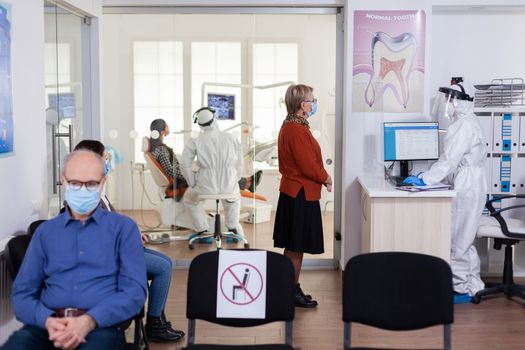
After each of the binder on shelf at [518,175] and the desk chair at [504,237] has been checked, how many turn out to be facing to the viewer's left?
1

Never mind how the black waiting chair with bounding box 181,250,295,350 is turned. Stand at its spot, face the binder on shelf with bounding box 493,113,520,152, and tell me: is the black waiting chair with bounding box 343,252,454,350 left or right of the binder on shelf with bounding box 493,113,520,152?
right

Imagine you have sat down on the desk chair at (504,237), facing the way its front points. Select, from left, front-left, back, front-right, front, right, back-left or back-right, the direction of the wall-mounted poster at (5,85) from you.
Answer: front-left

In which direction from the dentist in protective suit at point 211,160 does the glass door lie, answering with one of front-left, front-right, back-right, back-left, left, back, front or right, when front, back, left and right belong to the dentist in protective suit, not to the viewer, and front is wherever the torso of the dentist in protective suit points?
back-left

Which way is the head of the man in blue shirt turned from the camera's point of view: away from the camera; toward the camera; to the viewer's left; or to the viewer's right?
toward the camera

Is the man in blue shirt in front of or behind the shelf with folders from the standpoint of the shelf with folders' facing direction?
in front

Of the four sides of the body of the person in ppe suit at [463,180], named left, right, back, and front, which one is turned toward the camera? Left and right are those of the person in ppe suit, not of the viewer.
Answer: left

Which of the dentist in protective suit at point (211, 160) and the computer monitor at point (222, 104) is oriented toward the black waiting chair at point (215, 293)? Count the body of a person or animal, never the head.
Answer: the computer monitor

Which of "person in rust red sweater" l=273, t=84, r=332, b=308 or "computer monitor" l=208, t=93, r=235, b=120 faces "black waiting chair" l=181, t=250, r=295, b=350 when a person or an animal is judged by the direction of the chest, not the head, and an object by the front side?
the computer monitor

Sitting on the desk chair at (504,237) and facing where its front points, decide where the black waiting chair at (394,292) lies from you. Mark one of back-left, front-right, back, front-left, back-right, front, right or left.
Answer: left

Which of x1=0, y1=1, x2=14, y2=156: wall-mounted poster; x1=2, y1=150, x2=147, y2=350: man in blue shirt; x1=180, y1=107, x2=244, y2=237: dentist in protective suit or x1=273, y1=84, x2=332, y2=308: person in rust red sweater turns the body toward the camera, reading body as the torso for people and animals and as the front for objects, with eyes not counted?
the man in blue shirt

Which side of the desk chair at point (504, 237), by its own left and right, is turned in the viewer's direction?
left

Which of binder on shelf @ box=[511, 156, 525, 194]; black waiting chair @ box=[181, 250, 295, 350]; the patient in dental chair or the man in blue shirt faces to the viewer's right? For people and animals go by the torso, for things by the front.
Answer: the patient in dental chair

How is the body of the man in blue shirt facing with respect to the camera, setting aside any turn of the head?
toward the camera

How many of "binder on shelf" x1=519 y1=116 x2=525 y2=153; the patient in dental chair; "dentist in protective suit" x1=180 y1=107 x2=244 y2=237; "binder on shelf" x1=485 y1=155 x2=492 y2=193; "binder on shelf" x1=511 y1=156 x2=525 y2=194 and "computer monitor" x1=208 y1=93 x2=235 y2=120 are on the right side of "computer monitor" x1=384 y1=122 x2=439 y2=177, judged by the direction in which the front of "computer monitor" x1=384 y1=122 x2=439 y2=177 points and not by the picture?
3

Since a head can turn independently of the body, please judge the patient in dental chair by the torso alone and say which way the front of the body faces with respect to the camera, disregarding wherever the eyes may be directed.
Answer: to the viewer's right

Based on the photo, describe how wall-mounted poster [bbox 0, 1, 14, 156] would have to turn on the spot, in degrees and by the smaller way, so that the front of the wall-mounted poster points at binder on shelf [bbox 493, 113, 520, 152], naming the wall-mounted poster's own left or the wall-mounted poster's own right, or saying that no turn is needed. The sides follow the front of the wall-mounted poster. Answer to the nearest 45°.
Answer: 0° — it already faces it
